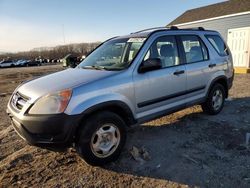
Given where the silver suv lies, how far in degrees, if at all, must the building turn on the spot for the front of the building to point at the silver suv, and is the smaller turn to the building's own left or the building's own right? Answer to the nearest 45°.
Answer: approximately 45° to the building's own left

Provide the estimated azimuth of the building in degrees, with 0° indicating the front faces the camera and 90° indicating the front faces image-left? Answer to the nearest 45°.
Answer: approximately 45°

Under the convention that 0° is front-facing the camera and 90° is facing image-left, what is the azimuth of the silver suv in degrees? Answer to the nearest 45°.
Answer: approximately 45°

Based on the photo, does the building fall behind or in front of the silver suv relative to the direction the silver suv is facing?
behind
